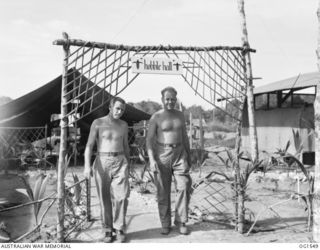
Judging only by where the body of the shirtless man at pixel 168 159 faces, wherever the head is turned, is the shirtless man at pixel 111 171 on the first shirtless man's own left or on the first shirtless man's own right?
on the first shirtless man's own right

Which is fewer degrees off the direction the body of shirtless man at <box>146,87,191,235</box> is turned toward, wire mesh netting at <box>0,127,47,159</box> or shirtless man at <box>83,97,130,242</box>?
the shirtless man

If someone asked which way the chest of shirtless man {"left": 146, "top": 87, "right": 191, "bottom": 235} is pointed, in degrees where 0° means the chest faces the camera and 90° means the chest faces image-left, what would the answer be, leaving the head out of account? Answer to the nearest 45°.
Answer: approximately 0°

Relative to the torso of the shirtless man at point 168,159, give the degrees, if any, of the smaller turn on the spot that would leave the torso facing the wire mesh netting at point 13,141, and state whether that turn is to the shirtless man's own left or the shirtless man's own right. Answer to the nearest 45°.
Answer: approximately 135° to the shirtless man's own right
